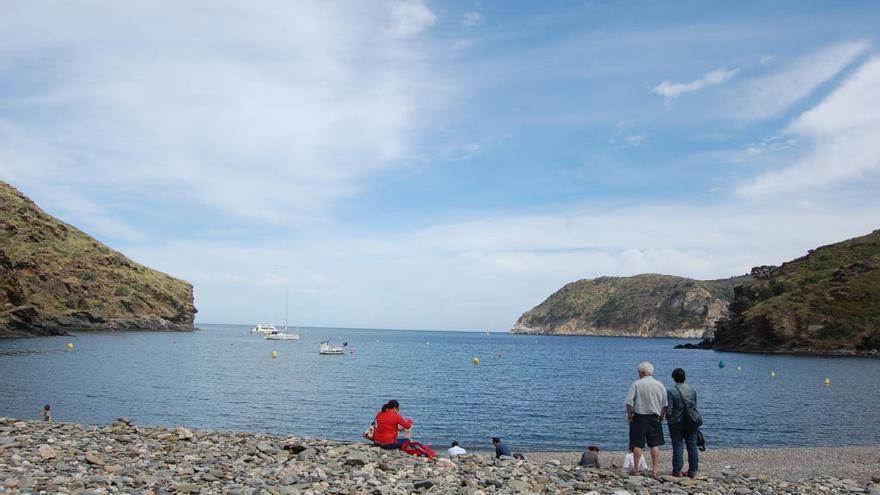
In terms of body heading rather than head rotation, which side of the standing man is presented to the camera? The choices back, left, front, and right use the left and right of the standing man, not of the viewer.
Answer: back

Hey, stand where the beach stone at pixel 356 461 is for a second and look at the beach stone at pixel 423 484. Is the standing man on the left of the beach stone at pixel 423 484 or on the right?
left

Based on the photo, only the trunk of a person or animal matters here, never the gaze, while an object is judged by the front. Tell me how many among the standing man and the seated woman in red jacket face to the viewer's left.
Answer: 0

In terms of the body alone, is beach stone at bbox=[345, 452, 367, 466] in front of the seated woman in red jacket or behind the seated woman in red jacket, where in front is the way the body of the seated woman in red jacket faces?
behind

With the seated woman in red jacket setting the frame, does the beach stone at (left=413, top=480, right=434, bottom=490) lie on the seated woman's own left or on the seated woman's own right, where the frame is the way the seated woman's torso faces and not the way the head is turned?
on the seated woman's own right

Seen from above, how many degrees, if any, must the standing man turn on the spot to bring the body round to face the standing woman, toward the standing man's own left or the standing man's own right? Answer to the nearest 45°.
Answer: approximately 45° to the standing man's own right

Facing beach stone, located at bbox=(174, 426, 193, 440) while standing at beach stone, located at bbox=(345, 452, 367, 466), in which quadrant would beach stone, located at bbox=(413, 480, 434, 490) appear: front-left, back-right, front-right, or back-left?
back-left

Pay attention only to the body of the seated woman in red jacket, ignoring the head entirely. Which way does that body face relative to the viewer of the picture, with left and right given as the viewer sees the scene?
facing away from the viewer and to the right of the viewer

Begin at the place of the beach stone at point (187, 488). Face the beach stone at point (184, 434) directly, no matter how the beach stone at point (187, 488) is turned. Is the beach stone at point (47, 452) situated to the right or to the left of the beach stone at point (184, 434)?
left

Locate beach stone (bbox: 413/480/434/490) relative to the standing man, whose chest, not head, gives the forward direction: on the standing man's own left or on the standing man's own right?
on the standing man's own left
